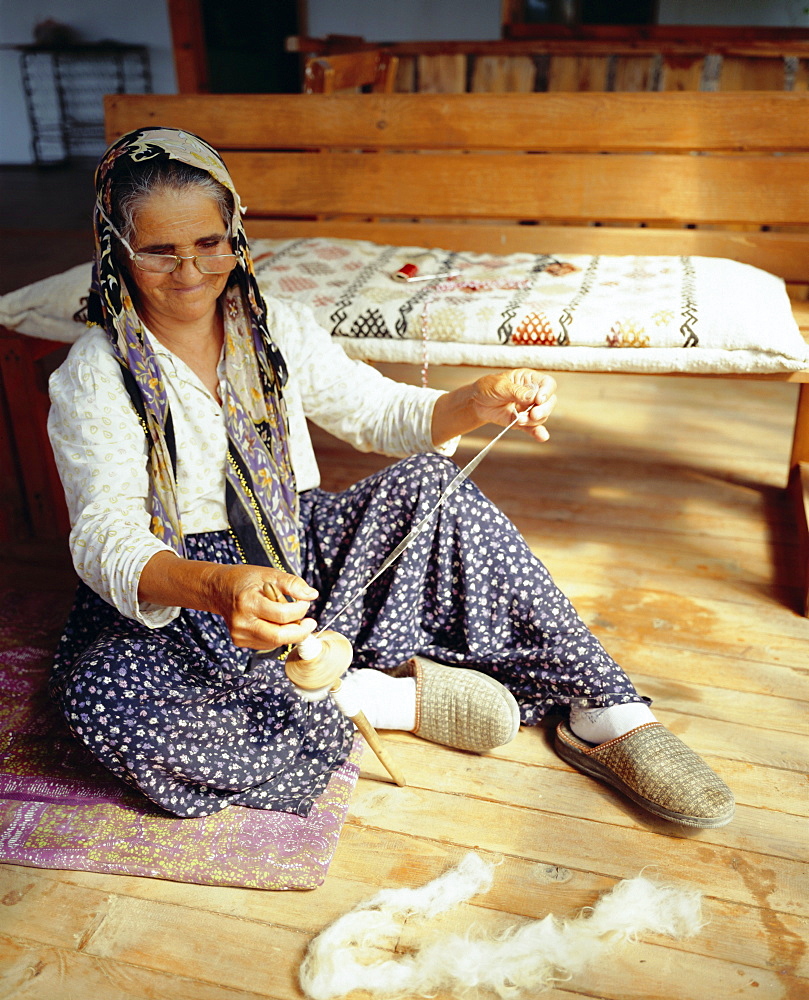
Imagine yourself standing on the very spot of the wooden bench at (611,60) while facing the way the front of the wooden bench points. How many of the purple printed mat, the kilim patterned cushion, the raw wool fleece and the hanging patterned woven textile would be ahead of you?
3

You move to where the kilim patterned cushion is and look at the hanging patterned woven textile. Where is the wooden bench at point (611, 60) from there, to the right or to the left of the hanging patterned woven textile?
right

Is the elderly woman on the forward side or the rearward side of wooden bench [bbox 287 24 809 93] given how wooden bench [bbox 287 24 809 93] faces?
on the forward side

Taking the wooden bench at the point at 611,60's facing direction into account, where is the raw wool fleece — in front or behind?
in front

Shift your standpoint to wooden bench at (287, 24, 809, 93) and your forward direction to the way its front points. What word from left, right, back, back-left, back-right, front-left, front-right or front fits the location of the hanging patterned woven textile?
back-right

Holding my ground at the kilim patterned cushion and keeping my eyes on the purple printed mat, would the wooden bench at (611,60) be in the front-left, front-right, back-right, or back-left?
back-right

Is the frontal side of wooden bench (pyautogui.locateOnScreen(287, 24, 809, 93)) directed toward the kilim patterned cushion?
yes

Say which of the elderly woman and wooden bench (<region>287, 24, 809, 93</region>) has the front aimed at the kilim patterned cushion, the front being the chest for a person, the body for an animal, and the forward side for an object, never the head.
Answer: the wooden bench

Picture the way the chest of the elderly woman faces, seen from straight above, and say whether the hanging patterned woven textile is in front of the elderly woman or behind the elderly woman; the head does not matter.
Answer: behind

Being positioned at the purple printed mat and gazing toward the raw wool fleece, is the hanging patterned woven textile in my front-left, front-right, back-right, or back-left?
back-left

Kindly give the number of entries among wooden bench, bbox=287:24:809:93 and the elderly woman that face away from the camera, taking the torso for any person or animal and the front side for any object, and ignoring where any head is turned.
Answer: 0

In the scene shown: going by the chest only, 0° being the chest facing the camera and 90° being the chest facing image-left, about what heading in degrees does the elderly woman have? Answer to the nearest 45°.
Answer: approximately 315°

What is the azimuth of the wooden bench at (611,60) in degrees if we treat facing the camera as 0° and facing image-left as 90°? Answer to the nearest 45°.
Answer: approximately 0°

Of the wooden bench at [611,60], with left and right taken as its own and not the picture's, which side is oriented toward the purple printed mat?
front
